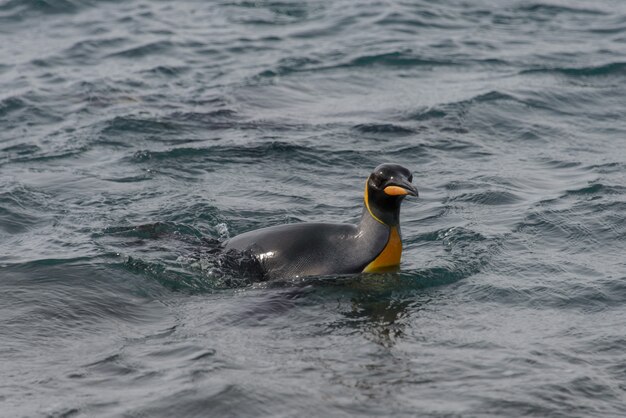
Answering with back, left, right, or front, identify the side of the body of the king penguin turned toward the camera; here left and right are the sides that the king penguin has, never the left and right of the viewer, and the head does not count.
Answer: right
